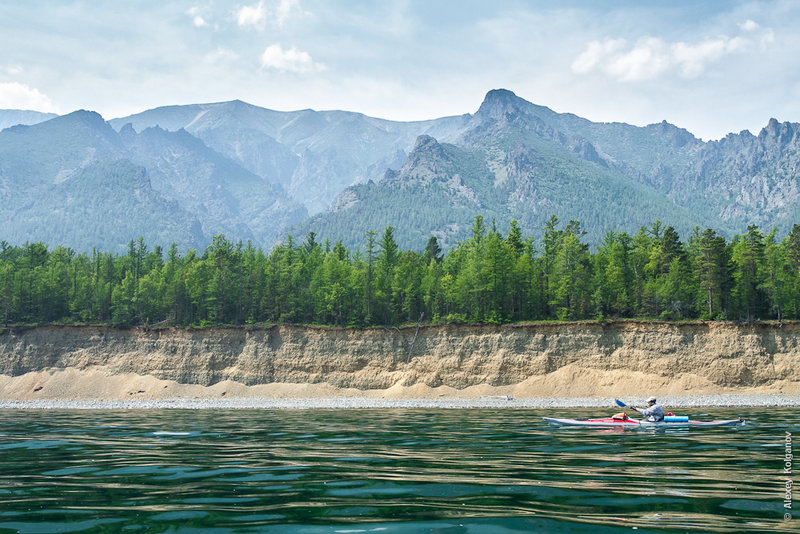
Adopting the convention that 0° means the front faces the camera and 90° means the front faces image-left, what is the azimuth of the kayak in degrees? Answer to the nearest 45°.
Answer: approximately 90°
